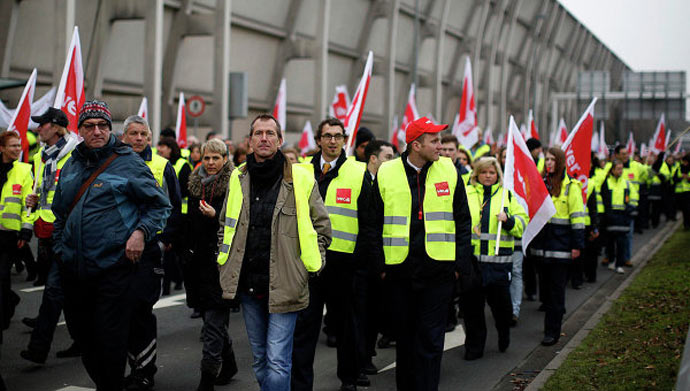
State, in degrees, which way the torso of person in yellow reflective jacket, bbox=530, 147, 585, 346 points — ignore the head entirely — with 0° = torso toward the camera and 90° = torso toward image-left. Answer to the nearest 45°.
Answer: approximately 45°

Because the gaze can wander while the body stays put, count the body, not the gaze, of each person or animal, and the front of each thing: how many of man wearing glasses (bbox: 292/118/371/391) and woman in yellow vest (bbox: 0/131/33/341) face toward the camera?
2

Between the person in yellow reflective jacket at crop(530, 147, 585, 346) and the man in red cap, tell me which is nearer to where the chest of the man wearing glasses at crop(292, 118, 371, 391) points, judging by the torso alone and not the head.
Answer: the man in red cap

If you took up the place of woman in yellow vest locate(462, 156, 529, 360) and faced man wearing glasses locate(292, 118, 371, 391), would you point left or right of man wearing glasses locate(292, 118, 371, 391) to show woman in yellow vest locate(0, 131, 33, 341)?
right

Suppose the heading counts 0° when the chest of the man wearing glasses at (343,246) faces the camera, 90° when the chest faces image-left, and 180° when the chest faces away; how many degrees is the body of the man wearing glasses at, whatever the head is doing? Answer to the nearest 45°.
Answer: approximately 0°

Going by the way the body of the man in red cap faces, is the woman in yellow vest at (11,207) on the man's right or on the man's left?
on the man's right

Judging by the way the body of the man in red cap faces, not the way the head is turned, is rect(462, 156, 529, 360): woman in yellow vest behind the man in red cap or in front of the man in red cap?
behind

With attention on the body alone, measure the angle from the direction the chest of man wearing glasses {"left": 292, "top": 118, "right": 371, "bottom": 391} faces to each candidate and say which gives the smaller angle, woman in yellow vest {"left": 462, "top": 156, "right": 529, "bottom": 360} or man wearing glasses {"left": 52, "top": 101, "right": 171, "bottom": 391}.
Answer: the man wearing glasses
